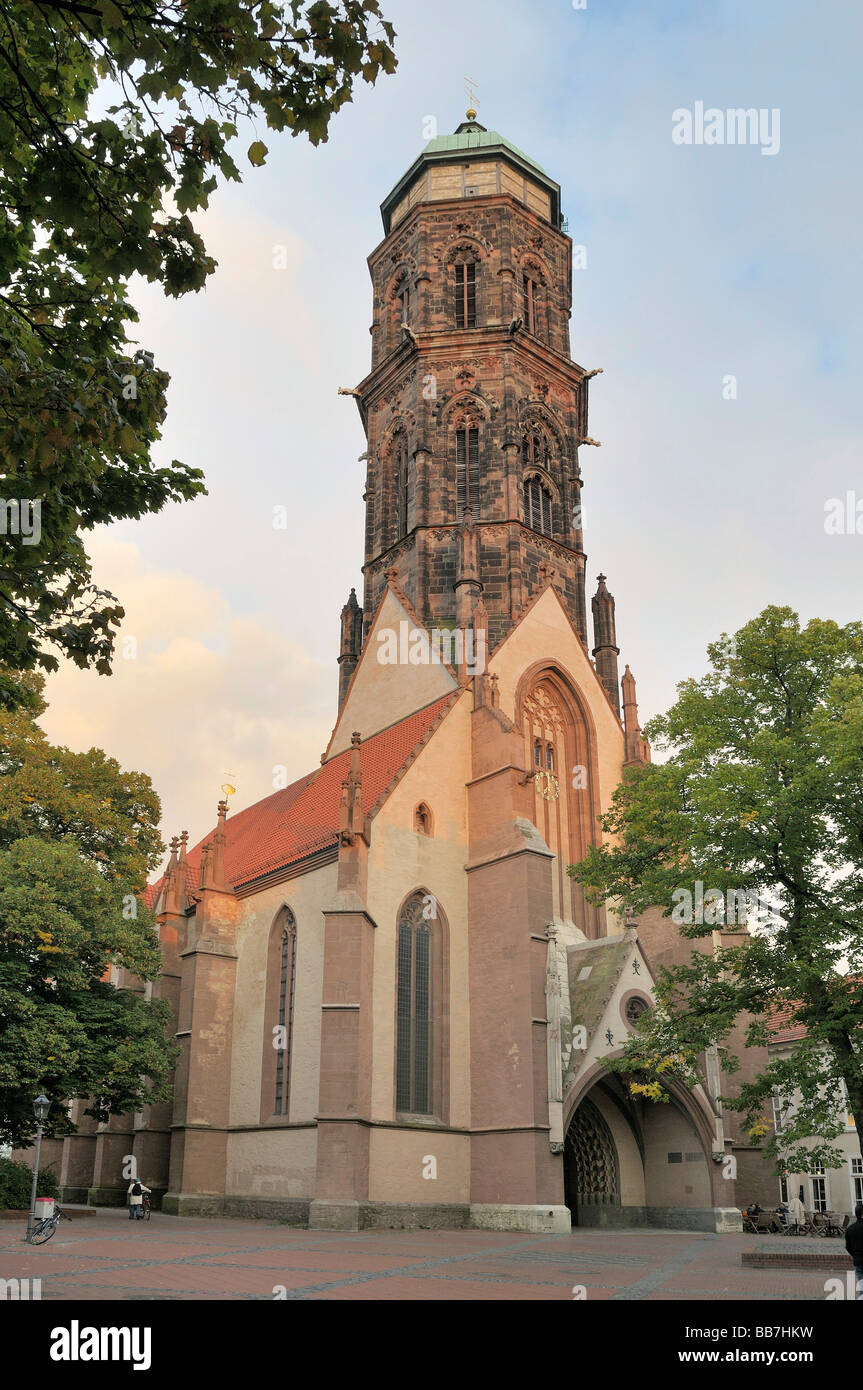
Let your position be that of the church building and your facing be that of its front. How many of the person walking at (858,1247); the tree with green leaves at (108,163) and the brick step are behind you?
0

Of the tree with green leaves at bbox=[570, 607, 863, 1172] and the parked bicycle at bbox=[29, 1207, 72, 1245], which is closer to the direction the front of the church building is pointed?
the tree with green leaves

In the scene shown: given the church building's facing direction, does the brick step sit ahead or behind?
ahead

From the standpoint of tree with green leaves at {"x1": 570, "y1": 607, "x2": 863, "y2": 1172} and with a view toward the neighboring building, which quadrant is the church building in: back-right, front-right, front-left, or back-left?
front-left

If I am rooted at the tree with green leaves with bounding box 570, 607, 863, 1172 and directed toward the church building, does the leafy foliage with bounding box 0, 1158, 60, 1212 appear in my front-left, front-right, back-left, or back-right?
front-left

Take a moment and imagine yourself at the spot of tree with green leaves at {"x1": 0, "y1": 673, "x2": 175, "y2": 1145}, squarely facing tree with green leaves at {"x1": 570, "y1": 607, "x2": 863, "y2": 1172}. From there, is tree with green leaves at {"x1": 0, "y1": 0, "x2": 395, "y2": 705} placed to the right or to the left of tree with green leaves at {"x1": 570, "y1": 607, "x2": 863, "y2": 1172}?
right

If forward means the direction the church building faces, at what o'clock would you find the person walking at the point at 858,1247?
The person walking is roughly at 1 o'clock from the church building.

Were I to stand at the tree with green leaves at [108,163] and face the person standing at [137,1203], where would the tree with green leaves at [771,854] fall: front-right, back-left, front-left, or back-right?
front-right

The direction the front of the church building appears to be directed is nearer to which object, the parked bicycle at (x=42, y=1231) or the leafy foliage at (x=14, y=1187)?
the parked bicycle

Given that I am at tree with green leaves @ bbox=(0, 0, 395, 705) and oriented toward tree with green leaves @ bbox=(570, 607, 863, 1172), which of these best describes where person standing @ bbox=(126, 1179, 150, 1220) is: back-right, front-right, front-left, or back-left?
front-left

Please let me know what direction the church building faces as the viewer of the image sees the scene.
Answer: facing the viewer and to the right of the viewer

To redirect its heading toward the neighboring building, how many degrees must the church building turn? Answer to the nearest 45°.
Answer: approximately 90° to its left

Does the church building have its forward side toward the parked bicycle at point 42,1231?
no
